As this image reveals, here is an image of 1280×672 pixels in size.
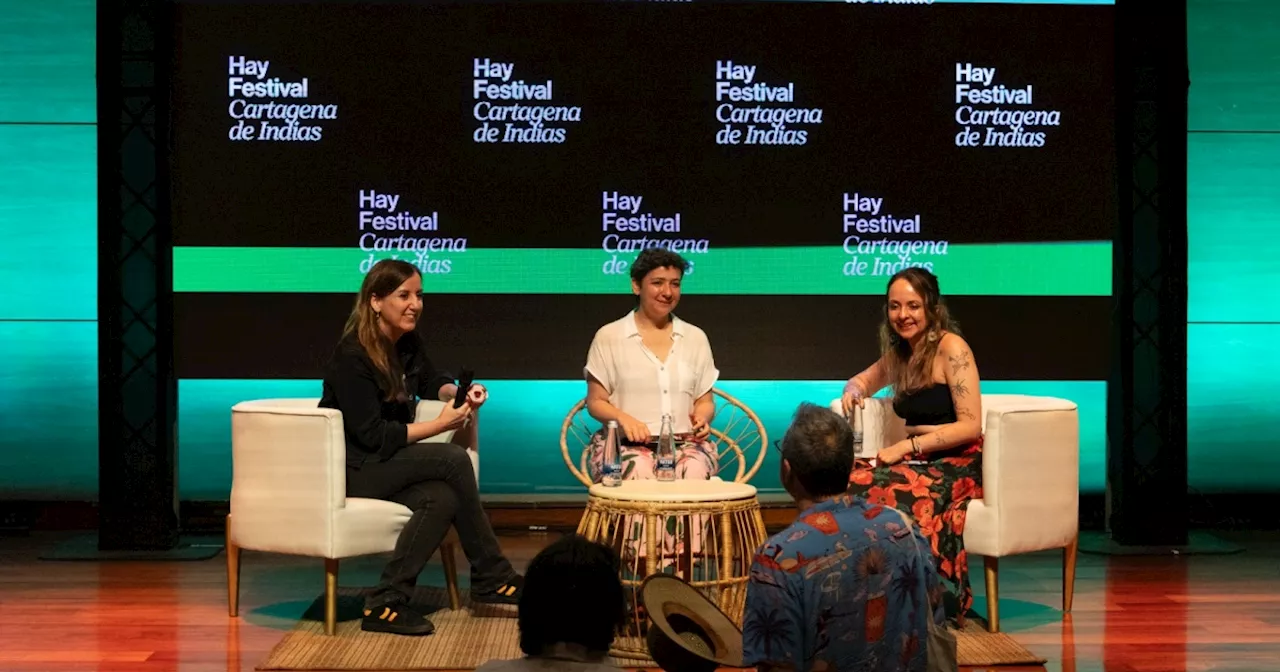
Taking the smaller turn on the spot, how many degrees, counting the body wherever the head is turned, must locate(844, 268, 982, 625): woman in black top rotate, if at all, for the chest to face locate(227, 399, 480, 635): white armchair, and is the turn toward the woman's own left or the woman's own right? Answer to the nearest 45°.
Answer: approximately 45° to the woman's own right

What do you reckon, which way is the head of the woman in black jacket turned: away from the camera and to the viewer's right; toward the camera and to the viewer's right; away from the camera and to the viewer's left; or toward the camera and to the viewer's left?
toward the camera and to the viewer's right

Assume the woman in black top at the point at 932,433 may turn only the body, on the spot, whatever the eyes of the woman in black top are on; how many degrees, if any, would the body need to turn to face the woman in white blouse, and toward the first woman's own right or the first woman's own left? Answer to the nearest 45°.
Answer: approximately 45° to the first woman's own right

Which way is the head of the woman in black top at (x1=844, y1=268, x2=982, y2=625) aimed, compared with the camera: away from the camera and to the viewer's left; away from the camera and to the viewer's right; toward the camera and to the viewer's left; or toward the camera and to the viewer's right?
toward the camera and to the viewer's left

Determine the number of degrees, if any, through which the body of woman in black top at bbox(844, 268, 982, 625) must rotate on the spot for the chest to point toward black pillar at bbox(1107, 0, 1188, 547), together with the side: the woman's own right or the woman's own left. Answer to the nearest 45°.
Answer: approximately 180°

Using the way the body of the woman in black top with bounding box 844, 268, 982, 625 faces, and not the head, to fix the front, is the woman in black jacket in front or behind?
in front

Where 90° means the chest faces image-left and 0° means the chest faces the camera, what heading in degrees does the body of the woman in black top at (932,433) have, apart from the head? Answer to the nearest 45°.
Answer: approximately 45°

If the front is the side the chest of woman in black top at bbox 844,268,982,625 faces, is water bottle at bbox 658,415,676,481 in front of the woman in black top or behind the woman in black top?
in front
